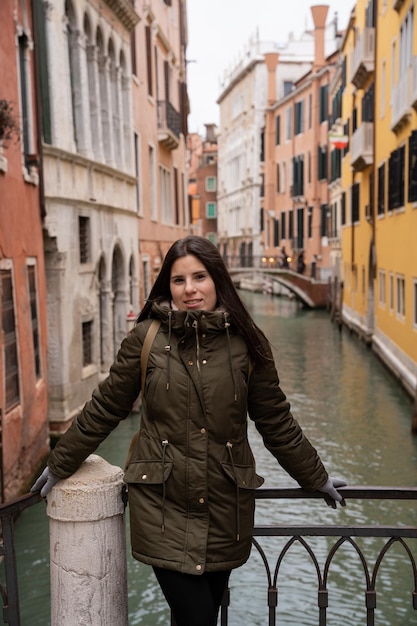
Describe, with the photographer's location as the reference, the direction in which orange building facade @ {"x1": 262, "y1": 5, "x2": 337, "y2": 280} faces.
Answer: facing the viewer and to the left of the viewer

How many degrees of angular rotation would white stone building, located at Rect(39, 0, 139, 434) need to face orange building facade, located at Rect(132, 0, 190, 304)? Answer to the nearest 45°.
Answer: approximately 90° to its left

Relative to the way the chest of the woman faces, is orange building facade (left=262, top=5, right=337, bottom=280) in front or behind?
behind

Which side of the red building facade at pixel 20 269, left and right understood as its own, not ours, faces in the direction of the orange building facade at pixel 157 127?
left

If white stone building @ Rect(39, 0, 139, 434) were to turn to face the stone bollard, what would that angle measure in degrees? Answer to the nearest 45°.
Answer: approximately 90° to its right

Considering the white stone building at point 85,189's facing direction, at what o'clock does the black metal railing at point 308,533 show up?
The black metal railing is roughly at 3 o'clock from the white stone building.

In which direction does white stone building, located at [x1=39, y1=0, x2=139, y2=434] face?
to the viewer's right

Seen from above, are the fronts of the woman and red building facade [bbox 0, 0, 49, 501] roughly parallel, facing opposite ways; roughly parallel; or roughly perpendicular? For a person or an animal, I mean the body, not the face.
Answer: roughly perpendicular

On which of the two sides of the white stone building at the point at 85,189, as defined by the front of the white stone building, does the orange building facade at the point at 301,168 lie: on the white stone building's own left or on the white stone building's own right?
on the white stone building's own left

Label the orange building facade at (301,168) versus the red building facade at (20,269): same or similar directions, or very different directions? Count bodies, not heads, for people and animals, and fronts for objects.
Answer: very different directions

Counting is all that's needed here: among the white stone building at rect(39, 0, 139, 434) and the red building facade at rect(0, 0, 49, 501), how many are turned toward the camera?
0

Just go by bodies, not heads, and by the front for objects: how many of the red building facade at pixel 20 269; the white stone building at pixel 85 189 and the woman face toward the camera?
1

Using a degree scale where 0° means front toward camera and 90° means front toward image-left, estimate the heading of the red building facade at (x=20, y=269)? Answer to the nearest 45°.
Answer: approximately 270°
